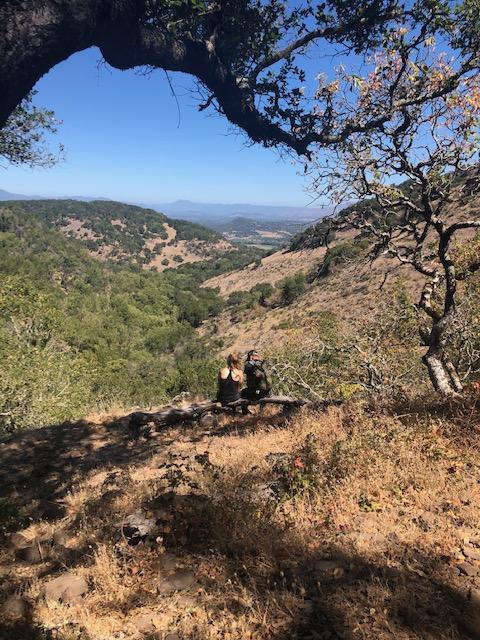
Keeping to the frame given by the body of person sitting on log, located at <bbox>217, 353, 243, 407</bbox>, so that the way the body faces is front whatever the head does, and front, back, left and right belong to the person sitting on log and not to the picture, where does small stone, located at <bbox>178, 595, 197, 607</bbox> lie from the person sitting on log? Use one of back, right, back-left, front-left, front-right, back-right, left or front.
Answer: back

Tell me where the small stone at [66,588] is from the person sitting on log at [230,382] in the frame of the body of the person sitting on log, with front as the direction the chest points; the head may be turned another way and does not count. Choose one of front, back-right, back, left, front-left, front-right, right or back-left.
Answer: back

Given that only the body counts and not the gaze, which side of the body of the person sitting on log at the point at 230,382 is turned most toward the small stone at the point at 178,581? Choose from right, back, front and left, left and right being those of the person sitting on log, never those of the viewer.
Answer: back

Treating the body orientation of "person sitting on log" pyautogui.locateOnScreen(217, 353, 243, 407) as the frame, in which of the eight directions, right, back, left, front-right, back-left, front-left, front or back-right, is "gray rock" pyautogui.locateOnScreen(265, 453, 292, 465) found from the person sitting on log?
back

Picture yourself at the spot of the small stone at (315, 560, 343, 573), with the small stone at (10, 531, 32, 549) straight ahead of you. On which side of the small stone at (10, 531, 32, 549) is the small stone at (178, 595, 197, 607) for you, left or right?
left

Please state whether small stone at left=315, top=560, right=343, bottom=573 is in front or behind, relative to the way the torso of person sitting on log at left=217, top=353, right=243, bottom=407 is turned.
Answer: behind

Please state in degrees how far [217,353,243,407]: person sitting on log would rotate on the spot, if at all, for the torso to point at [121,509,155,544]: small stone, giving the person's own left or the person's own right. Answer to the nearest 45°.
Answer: approximately 180°

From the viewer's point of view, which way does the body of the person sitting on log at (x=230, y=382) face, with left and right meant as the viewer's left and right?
facing away from the viewer

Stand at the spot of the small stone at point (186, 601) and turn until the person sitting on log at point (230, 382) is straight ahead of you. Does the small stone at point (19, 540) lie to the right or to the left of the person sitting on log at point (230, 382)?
left

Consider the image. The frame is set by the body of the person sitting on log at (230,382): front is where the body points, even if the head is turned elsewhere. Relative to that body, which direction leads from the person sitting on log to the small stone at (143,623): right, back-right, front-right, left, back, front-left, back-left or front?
back

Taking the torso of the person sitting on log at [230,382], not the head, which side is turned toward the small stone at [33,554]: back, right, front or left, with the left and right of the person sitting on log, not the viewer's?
back
